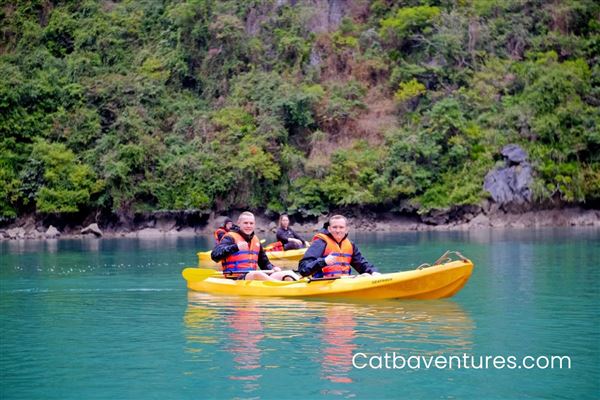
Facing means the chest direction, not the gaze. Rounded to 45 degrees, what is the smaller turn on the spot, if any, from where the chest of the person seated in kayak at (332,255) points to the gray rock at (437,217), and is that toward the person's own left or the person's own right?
approximately 135° to the person's own left
